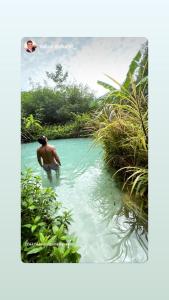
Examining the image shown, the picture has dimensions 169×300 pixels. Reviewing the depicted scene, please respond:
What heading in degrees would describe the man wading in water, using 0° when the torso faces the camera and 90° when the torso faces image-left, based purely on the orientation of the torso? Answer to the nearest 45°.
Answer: approximately 180°
